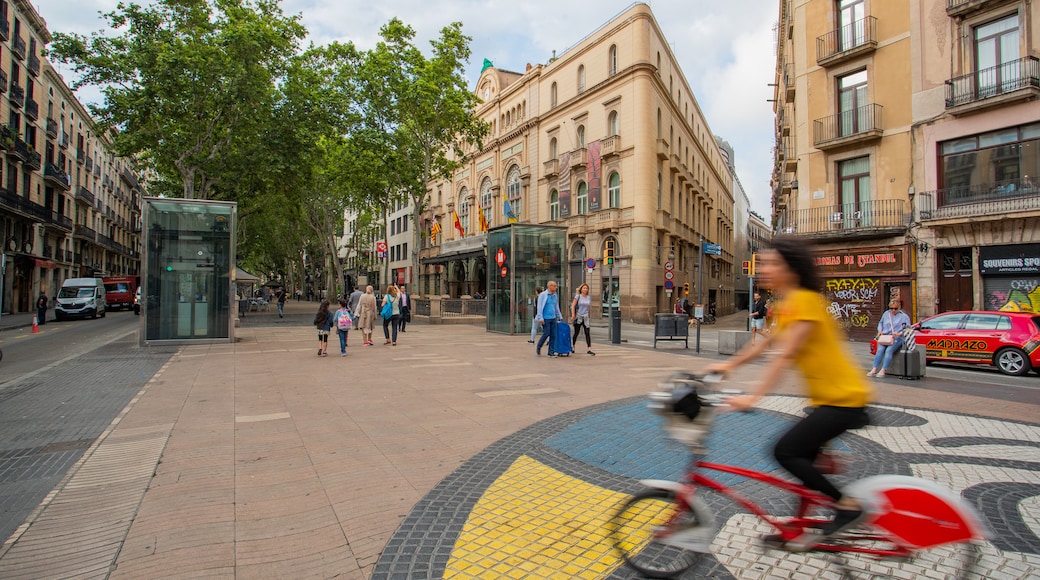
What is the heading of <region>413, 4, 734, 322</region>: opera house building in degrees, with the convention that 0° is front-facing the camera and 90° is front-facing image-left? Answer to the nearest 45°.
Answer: approximately 45°

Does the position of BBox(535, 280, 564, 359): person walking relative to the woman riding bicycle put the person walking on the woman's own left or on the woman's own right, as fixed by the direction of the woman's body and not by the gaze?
on the woman's own right

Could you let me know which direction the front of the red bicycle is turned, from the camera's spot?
facing to the left of the viewer

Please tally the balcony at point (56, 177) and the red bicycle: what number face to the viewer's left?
1

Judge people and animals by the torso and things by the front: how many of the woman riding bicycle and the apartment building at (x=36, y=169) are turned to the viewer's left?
1

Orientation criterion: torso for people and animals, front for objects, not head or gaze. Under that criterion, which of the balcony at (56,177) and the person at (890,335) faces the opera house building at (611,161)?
the balcony

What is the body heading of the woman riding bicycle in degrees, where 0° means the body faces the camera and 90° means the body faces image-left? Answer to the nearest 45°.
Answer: approximately 90°

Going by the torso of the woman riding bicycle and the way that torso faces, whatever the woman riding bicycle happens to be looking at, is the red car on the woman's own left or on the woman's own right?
on the woman's own right

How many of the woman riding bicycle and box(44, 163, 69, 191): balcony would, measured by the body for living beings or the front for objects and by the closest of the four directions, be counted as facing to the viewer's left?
1
